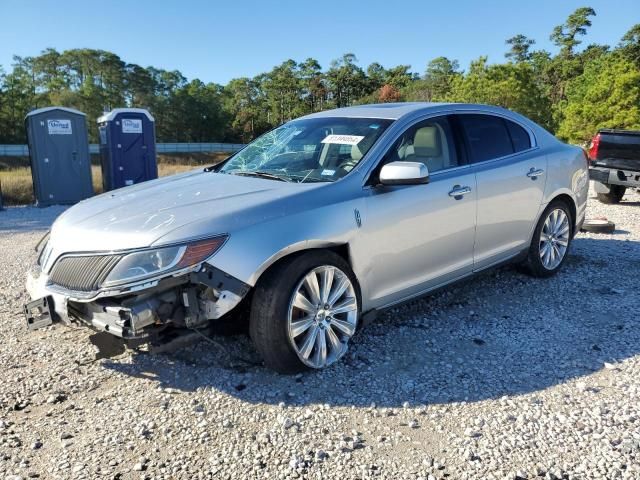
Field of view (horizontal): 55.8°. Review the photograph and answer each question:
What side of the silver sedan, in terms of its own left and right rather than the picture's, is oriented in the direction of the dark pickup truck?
back

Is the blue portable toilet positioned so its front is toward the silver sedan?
yes

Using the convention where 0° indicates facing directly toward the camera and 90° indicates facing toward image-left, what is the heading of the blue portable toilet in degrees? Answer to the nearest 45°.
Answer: approximately 0°

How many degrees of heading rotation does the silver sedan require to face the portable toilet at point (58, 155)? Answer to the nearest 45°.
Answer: approximately 90° to its right

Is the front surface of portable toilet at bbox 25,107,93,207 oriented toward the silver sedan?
yes

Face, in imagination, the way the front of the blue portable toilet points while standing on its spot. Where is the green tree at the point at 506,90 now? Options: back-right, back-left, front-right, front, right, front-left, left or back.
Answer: back-left

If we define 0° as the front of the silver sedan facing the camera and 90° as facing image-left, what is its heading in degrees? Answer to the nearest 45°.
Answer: approximately 45°

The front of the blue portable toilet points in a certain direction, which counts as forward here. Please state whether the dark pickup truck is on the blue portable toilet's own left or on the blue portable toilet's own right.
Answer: on the blue portable toilet's own left

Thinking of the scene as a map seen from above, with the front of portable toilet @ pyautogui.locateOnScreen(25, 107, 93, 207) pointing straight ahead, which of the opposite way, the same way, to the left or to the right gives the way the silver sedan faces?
to the right

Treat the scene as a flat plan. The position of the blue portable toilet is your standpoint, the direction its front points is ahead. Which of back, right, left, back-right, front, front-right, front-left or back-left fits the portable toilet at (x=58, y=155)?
right

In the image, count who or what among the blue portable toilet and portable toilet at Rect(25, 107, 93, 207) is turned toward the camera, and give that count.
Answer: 2
